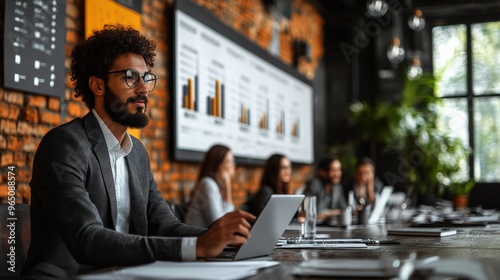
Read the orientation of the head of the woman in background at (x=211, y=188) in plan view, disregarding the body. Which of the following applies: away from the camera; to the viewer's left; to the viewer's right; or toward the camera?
to the viewer's right

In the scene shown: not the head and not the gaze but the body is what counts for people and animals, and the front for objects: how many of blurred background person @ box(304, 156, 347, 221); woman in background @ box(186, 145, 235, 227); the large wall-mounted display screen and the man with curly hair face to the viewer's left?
0

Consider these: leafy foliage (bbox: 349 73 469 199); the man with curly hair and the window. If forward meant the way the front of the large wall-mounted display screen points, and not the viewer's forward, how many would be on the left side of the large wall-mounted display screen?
2

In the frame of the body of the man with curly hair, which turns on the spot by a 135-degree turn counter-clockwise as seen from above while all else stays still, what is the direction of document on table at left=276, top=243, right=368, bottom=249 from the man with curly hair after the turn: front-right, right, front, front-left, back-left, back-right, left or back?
right

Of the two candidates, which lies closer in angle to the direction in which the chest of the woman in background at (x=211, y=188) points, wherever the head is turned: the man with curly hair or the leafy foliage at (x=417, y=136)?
the leafy foliage

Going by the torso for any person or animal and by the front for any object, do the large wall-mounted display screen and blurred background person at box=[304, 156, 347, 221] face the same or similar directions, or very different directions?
same or similar directions

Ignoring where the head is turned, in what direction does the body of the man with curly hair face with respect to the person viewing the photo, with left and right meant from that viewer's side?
facing the viewer and to the right of the viewer

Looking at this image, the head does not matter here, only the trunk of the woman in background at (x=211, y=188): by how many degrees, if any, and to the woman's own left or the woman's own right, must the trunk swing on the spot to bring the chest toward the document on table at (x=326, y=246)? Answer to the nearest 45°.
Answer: approximately 90° to the woman's own right

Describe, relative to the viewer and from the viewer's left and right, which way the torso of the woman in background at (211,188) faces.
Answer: facing to the right of the viewer

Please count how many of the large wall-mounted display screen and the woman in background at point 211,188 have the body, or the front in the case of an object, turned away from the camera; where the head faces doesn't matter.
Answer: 0

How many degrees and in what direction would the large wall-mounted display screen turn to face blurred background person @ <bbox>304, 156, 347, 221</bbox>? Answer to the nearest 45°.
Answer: approximately 90° to its left

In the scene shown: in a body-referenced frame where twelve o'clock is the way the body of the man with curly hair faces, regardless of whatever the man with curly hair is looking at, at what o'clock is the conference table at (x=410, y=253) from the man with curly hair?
The conference table is roughly at 11 o'clock from the man with curly hair.

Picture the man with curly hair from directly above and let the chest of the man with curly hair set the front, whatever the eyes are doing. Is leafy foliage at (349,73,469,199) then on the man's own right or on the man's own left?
on the man's own left

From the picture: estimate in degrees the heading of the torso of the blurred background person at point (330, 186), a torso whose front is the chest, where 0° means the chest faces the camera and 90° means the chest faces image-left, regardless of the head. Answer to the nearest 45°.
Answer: approximately 315°

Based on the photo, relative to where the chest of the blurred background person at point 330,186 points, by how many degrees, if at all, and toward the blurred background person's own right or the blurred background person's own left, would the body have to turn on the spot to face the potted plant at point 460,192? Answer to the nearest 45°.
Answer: approximately 90° to the blurred background person's own left
